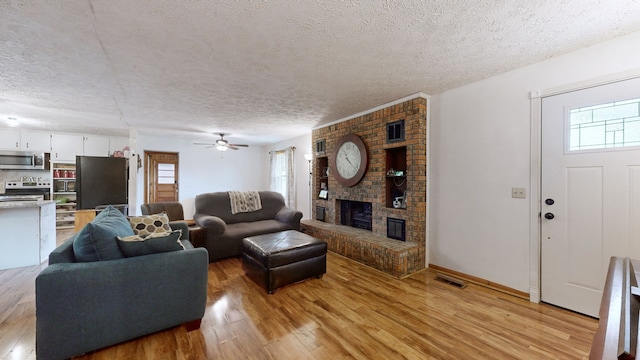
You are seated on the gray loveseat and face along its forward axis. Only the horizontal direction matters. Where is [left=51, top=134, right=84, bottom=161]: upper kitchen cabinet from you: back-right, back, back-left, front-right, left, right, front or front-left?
back

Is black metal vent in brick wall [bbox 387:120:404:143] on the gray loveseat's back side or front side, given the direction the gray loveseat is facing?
on the front side

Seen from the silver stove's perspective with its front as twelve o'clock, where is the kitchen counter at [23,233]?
The kitchen counter is roughly at 12 o'clock from the silver stove.

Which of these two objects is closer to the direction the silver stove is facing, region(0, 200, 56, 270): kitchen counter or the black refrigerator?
the kitchen counter

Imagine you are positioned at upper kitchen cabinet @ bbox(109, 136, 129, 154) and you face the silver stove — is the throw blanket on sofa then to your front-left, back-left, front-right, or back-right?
back-left

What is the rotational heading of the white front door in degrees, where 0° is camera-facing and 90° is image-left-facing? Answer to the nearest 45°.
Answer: approximately 45°

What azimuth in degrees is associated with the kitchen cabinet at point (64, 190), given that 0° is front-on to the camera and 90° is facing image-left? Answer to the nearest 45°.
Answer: approximately 0°

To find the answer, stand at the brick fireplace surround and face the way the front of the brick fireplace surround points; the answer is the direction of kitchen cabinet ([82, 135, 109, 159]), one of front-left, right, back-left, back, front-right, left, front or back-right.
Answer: front-right

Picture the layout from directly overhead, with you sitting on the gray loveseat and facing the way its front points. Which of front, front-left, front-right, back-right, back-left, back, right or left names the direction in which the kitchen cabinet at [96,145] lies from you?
back
